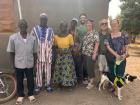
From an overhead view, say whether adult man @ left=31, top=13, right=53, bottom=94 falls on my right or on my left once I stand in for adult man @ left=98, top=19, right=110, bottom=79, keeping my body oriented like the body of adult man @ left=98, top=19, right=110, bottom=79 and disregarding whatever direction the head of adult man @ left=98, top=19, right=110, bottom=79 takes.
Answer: on my right

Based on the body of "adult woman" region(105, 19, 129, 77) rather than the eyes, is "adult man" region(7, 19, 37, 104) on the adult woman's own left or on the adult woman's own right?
on the adult woman's own right

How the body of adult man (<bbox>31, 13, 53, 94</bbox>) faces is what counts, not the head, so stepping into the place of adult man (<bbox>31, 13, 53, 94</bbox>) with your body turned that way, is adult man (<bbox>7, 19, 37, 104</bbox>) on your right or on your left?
on your right

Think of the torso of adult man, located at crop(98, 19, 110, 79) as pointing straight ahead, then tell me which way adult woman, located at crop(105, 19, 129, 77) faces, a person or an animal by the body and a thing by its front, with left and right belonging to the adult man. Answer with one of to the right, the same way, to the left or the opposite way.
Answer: the same way

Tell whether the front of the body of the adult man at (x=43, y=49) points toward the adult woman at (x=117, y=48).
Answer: no

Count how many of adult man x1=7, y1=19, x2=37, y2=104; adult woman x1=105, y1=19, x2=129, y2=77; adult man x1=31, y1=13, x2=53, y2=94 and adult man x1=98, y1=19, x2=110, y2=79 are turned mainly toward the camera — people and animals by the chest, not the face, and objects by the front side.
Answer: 4

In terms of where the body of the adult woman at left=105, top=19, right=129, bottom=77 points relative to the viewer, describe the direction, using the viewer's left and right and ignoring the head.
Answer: facing the viewer

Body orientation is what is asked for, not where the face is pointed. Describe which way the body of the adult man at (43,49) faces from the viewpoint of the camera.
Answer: toward the camera

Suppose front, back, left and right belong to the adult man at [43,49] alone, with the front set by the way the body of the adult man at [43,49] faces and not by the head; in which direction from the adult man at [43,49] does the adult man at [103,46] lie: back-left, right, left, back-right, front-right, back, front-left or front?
left

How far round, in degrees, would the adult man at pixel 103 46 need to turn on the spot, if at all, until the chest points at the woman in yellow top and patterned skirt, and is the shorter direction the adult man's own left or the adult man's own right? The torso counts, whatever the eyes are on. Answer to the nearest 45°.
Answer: approximately 90° to the adult man's own right

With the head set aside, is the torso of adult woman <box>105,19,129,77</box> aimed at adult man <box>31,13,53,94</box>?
no

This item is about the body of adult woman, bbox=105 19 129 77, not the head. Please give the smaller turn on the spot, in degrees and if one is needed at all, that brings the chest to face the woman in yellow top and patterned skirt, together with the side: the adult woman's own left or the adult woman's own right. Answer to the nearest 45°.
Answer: approximately 90° to the adult woman's own right

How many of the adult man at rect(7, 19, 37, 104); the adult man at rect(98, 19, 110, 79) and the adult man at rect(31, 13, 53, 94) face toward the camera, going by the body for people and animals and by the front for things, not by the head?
3

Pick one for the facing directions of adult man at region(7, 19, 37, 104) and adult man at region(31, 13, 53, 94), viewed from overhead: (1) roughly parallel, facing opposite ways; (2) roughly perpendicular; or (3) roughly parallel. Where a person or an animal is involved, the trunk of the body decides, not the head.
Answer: roughly parallel

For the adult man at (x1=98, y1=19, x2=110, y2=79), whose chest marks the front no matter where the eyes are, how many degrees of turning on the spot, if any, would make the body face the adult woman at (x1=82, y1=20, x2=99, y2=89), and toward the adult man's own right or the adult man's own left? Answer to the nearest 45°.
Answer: approximately 90° to the adult man's own right
